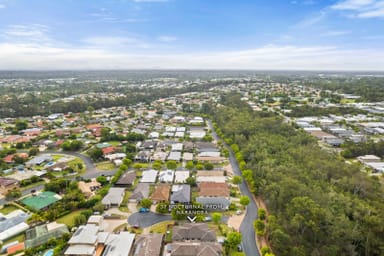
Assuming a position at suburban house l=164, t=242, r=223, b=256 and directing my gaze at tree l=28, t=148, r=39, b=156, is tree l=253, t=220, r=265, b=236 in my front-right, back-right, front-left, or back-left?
back-right

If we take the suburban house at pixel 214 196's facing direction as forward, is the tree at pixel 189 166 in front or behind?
behind
